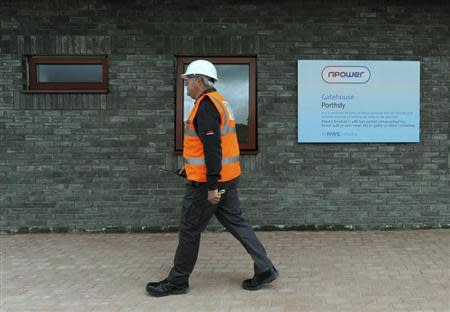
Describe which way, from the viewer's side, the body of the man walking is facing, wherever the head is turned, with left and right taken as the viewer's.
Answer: facing to the left of the viewer

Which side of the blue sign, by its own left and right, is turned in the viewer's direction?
front

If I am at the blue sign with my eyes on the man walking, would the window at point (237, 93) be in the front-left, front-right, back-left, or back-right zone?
front-right

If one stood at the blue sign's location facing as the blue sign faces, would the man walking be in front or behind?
in front

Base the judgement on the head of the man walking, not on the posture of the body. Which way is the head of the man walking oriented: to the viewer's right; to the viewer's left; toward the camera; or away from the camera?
to the viewer's left

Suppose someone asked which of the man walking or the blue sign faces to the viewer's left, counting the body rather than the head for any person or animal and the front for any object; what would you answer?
the man walking

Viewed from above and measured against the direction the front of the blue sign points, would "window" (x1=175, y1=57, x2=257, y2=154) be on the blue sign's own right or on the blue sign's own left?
on the blue sign's own right

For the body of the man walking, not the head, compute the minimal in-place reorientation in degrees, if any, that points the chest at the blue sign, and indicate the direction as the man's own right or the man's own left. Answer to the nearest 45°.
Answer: approximately 135° to the man's own right

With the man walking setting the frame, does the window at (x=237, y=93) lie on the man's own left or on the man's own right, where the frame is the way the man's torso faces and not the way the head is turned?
on the man's own right

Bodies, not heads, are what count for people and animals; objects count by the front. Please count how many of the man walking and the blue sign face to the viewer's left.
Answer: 1

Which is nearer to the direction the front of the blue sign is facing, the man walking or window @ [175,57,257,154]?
the man walking

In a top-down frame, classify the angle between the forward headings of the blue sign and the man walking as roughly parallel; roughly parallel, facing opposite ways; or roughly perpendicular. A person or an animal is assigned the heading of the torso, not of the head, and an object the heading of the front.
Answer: roughly perpendicular
